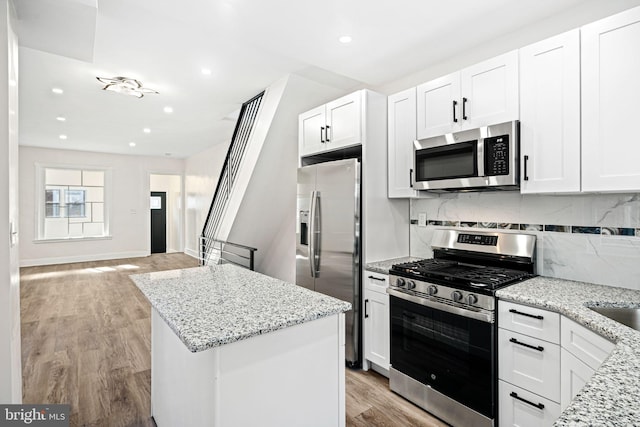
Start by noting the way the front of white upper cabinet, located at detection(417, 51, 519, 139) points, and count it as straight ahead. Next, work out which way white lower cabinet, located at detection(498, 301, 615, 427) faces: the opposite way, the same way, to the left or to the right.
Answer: the same way

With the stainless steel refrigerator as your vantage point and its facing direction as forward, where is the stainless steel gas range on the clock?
The stainless steel gas range is roughly at 9 o'clock from the stainless steel refrigerator.

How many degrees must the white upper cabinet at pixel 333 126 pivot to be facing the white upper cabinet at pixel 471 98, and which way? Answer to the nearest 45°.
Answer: approximately 90° to its left

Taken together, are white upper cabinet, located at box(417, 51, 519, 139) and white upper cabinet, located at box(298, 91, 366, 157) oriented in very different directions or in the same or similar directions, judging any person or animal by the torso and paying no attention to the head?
same or similar directions

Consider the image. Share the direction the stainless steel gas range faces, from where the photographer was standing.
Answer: facing the viewer and to the left of the viewer

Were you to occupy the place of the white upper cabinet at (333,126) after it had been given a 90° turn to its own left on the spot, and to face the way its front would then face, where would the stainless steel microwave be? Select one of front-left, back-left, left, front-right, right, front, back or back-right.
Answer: front

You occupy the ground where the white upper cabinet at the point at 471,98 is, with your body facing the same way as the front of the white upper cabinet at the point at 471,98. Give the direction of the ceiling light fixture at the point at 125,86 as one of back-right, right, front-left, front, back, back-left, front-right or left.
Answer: front-right

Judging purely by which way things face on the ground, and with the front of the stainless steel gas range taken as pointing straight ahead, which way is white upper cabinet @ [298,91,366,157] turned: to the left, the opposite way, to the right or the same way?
the same way

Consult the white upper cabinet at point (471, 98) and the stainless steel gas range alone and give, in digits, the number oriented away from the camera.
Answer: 0

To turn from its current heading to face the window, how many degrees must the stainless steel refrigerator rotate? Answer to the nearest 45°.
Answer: approximately 90° to its right

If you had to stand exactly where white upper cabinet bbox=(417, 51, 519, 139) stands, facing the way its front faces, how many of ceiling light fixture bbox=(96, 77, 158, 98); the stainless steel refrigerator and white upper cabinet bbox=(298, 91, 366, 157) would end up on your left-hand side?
0

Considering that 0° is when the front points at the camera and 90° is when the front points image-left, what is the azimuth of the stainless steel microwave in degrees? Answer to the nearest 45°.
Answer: approximately 45°

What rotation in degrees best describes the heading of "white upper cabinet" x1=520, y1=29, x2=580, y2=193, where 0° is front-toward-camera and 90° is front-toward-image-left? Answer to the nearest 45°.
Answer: approximately 45°

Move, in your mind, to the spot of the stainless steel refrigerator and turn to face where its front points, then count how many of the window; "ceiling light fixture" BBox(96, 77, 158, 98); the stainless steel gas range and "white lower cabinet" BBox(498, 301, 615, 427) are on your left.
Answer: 2

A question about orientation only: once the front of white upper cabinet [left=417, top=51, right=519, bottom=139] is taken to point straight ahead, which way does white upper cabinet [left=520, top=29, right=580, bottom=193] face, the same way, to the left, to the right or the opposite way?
the same way

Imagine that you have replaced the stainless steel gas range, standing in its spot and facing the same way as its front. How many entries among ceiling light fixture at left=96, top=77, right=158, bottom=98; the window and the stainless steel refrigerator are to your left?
0
